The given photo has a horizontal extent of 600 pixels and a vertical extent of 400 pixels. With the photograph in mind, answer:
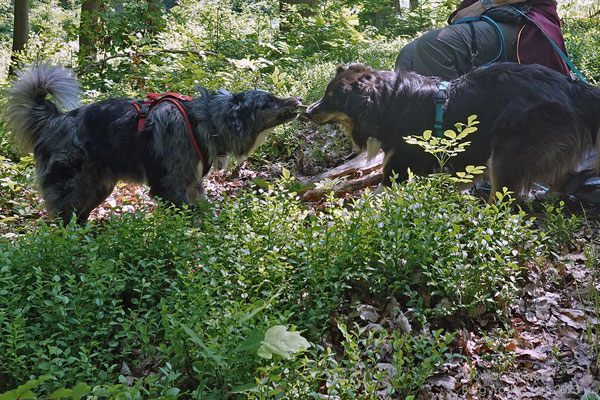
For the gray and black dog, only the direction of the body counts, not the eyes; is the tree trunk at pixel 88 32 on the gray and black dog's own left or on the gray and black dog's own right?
on the gray and black dog's own left

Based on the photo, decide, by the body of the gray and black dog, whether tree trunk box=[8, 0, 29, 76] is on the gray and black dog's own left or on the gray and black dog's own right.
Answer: on the gray and black dog's own left

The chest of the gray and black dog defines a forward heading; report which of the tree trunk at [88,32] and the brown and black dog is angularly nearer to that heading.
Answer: the brown and black dog

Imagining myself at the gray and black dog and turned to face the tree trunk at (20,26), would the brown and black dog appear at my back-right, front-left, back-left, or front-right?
back-right

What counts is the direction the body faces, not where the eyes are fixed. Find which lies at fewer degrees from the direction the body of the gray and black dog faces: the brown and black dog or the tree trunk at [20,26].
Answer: the brown and black dog

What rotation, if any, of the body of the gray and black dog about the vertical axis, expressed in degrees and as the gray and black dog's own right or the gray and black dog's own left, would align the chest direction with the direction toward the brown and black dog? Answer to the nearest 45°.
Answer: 0° — it already faces it

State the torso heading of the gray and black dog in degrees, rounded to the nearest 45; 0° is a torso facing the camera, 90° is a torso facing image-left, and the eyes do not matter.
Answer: approximately 270°
